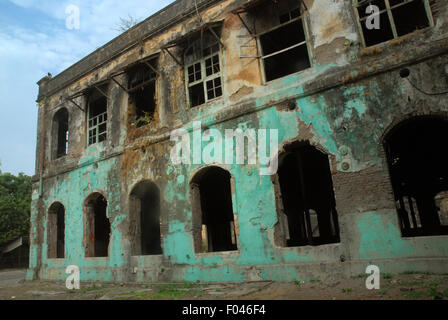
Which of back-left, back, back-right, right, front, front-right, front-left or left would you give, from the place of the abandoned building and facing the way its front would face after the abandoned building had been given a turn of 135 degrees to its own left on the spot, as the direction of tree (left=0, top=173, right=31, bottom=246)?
back-left

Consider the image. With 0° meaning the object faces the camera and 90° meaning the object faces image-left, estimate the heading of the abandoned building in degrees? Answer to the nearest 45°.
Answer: approximately 45°
